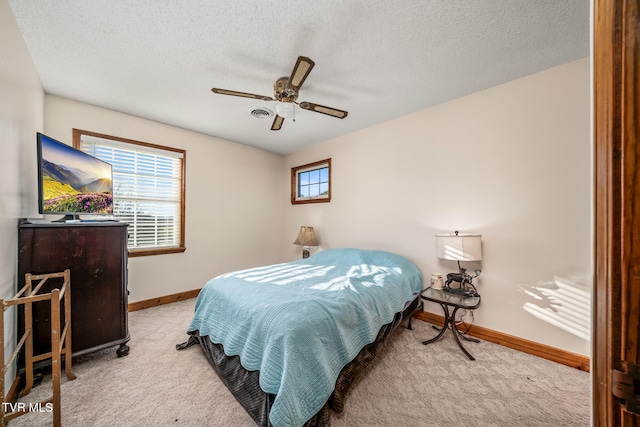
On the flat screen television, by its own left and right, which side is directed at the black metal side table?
front

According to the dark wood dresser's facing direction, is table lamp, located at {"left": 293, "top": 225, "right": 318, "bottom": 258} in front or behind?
in front

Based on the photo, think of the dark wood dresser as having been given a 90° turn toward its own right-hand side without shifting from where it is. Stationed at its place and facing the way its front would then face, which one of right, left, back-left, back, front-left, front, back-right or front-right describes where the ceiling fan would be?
front-left

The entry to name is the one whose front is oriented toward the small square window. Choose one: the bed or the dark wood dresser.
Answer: the dark wood dresser

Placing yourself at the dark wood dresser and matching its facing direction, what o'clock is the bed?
The bed is roughly at 2 o'clock from the dark wood dresser.

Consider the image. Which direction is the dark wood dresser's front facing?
to the viewer's right

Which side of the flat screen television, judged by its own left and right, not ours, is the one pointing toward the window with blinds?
left

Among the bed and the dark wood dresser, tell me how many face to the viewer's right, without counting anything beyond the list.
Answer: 1

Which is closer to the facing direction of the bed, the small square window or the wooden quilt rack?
the wooden quilt rack

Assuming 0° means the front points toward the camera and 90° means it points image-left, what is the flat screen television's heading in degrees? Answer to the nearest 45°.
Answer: approximately 315°

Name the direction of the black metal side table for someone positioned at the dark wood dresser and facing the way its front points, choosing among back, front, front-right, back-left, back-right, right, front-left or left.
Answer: front-right

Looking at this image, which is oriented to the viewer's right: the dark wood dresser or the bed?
the dark wood dresser

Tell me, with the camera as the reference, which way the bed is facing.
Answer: facing the viewer and to the left of the viewer
